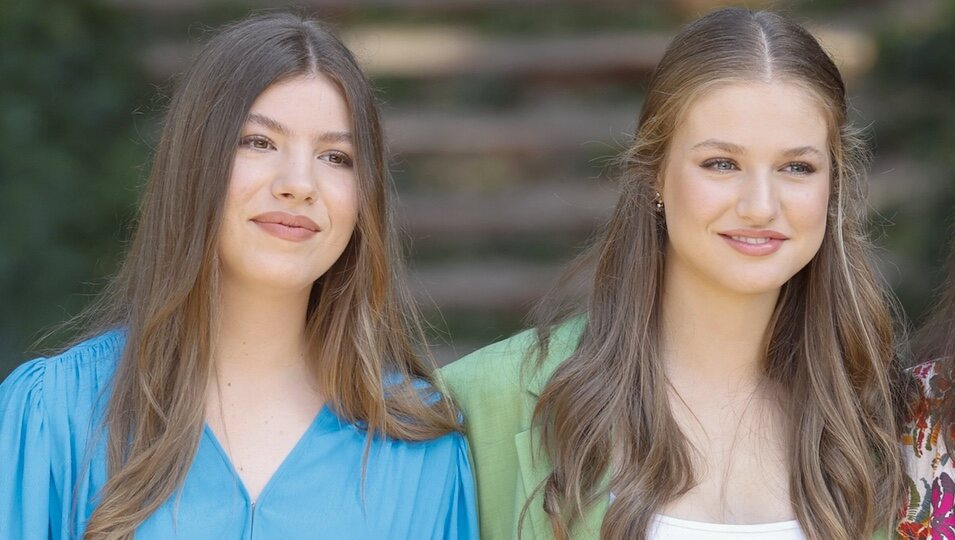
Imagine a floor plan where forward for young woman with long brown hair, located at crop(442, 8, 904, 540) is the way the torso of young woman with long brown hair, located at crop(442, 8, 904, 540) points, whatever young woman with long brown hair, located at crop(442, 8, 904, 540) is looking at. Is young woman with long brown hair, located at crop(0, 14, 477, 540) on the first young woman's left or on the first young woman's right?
on the first young woman's right

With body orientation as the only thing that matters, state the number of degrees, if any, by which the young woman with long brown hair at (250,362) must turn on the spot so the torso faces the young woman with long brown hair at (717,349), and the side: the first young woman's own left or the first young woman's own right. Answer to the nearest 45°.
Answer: approximately 90° to the first young woman's own left

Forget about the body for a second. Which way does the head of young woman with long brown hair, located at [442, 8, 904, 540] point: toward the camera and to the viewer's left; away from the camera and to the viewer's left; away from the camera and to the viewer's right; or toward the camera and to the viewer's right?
toward the camera and to the viewer's right

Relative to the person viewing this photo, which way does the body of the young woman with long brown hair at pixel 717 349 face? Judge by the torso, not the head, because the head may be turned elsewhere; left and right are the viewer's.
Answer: facing the viewer and to the right of the viewer

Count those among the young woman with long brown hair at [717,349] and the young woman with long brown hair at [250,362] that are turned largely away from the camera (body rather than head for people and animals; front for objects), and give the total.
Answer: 0

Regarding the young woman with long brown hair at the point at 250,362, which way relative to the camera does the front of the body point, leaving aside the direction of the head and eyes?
toward the camera
